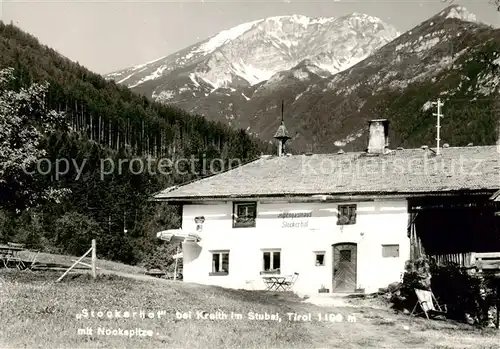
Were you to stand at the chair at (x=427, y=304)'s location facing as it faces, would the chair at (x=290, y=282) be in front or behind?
behind

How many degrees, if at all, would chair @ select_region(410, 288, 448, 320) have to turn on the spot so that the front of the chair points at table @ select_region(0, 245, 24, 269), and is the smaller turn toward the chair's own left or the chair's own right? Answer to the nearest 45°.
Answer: approximately 135° to the chair's own right
